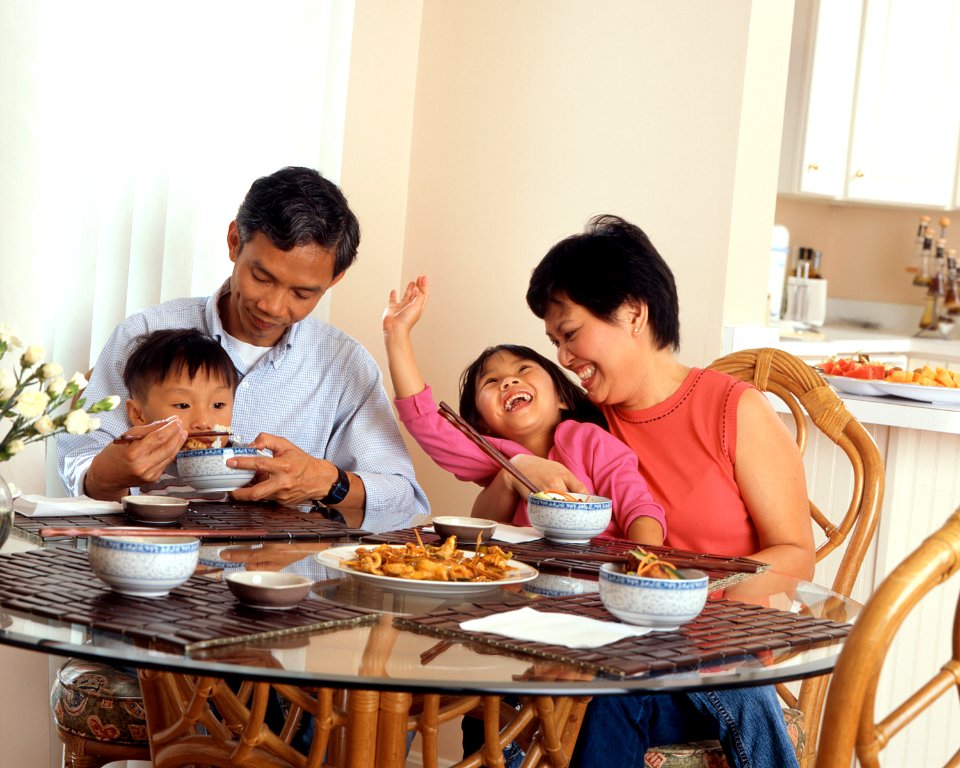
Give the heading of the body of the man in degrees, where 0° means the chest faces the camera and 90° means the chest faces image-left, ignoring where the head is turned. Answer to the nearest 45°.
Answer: approximately 0°

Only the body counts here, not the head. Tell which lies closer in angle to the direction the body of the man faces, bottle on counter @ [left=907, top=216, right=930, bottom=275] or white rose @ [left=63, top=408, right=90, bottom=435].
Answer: the white rose

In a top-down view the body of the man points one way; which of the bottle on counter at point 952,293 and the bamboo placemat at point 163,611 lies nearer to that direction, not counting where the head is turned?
the bamboo placemat

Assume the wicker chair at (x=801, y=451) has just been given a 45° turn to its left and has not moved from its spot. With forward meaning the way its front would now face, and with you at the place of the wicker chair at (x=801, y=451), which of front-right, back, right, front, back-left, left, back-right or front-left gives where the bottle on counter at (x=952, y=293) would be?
back

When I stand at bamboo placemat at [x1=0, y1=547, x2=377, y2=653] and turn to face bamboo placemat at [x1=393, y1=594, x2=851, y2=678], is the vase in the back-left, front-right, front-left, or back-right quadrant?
back-left

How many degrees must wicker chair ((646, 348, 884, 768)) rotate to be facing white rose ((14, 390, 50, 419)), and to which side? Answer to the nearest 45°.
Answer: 0° — it already faces it

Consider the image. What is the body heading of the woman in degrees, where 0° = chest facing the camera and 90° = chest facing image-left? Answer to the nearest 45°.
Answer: approximately 45°
